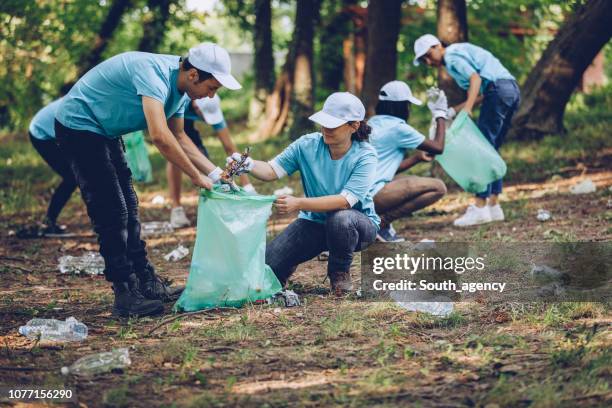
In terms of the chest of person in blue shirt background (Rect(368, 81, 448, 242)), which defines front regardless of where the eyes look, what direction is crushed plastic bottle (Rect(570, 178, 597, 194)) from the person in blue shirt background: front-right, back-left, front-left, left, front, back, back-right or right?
front-left

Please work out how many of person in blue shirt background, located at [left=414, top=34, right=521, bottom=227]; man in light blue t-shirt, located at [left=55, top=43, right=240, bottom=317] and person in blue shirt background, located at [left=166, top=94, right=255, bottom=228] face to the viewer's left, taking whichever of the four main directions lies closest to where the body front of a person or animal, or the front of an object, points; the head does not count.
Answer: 1

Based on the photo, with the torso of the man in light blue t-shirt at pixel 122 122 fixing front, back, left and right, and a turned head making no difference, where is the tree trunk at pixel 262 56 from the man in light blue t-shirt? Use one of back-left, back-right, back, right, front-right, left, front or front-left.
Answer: left

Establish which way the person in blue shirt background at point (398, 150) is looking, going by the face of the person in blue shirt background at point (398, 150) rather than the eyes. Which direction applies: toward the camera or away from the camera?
away from the camera

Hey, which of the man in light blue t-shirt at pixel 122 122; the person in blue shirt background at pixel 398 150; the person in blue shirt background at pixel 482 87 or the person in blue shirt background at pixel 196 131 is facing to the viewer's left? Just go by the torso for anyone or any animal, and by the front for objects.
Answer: the person in blue shirt background at pixel 482 87

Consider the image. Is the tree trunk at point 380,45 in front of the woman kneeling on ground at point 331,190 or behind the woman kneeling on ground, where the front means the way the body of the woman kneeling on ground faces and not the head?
behind

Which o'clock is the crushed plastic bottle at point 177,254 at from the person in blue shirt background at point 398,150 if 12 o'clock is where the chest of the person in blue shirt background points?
The crushed plastic bottle is roughly at 6 o'clock from the person in blue shirt background.

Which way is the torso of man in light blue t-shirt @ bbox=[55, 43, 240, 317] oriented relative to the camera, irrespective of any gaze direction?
to the viewer's right

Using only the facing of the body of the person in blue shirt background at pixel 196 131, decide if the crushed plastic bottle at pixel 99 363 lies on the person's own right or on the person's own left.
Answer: on the person's own right

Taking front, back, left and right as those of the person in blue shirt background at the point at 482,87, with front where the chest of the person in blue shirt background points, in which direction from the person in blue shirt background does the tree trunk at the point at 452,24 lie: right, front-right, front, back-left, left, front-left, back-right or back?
right

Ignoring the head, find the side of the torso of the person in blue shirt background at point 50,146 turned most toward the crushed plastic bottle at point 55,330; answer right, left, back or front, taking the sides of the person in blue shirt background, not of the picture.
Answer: right

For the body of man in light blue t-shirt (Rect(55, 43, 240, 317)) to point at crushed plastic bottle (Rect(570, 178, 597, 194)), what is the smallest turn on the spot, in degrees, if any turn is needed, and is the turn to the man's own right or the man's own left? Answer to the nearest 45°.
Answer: approximately 45° to the man's own left

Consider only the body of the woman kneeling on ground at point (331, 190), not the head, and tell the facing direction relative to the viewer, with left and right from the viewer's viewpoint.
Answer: facing the viewer and to the left of the viewer

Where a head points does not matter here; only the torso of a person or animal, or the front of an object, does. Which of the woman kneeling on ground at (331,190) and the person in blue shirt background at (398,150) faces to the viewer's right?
the person in blue shirt background

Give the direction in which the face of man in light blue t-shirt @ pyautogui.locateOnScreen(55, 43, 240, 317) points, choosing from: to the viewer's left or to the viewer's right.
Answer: to the viewer's right

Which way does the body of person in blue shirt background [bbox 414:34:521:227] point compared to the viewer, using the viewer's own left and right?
facing to the left of the viewer
